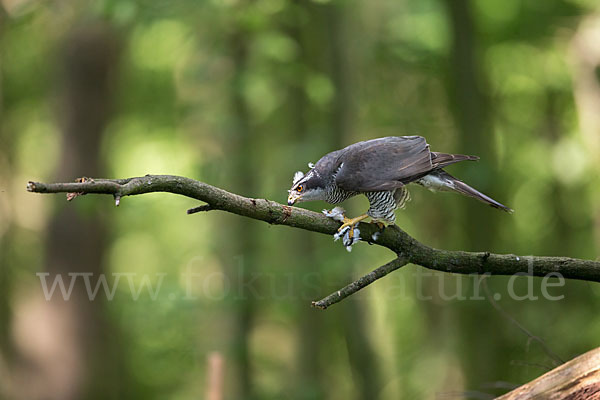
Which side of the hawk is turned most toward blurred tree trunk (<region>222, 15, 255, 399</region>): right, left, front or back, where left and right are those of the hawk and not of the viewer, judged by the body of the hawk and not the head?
right

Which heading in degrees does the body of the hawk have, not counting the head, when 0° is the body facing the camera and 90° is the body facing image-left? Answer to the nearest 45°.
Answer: approximately 90°

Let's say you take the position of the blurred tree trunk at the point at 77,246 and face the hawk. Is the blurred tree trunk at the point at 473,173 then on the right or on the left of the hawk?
left

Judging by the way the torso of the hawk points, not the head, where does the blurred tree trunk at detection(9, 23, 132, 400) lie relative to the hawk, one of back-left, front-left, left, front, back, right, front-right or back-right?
front-right

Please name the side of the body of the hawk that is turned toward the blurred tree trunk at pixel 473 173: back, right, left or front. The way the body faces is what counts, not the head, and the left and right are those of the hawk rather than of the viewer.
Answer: right

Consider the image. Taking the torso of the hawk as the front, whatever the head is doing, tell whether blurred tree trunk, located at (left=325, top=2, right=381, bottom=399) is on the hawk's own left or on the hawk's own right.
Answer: on the hawk's own right
